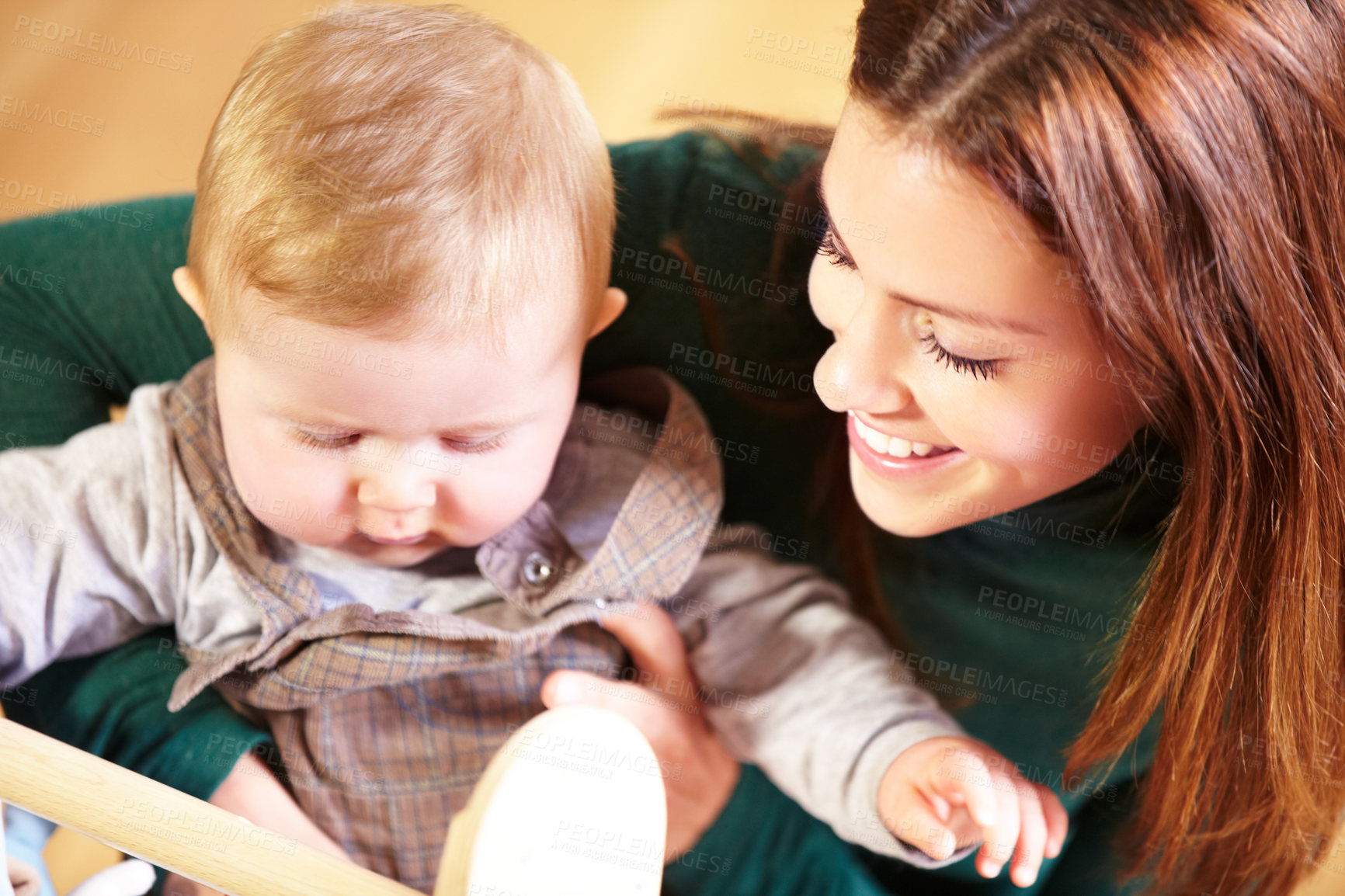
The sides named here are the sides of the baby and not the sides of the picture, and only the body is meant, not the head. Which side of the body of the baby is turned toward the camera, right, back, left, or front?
front

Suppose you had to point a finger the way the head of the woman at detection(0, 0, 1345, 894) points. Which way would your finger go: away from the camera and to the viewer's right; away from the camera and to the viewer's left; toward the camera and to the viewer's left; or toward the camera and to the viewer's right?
toward the camera and to the viewer's left

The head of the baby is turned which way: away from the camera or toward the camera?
toward the camera

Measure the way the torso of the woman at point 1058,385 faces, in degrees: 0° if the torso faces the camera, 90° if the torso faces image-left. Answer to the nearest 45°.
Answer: approximately 45°
